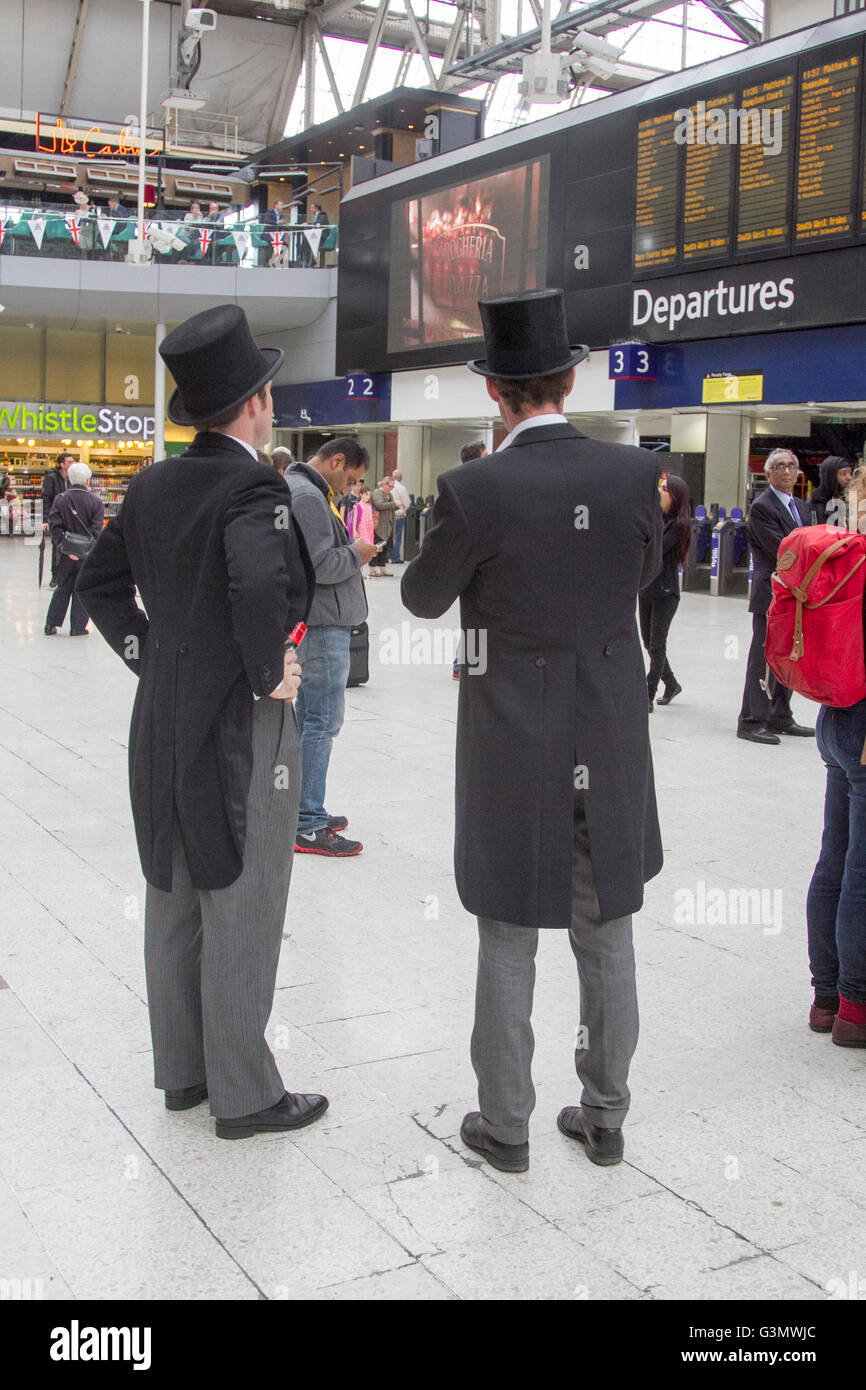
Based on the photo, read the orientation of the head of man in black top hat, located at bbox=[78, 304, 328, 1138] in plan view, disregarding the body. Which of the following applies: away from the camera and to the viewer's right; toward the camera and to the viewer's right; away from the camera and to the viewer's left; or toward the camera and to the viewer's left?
away from the camera and to the viewer's right

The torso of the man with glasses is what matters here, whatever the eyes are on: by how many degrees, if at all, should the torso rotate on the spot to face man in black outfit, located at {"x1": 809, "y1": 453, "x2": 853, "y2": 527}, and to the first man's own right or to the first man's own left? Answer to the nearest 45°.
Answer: approximately 135° to the first man's own left

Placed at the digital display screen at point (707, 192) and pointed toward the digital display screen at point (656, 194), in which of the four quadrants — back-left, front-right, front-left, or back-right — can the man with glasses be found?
back-left

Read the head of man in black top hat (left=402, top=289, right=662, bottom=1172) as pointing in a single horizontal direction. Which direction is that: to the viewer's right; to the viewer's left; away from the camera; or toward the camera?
away from the camera

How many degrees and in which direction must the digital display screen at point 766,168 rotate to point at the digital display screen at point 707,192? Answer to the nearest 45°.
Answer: approximately 90° to its right

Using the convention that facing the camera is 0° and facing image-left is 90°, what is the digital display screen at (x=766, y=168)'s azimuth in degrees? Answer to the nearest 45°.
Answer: approximately 45°

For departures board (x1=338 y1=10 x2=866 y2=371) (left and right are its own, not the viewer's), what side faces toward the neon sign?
right

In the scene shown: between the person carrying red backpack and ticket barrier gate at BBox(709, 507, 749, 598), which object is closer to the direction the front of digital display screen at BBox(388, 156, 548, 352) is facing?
the person carrying red backpack
